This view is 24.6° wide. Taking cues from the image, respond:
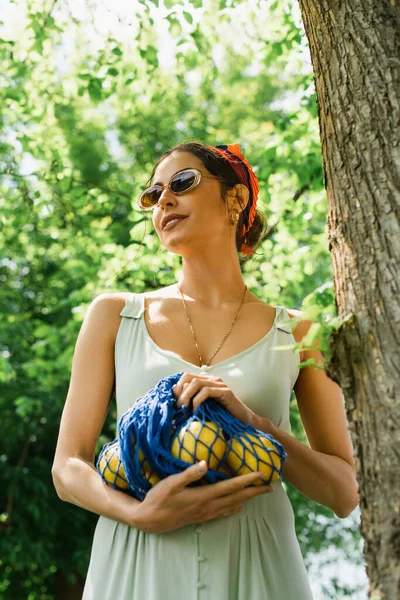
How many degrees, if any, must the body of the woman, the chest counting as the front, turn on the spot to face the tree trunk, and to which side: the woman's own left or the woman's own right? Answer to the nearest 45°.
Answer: approximately 45° to the woman's own left

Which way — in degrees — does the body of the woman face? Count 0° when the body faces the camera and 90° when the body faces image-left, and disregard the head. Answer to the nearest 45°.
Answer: approximately 0°
